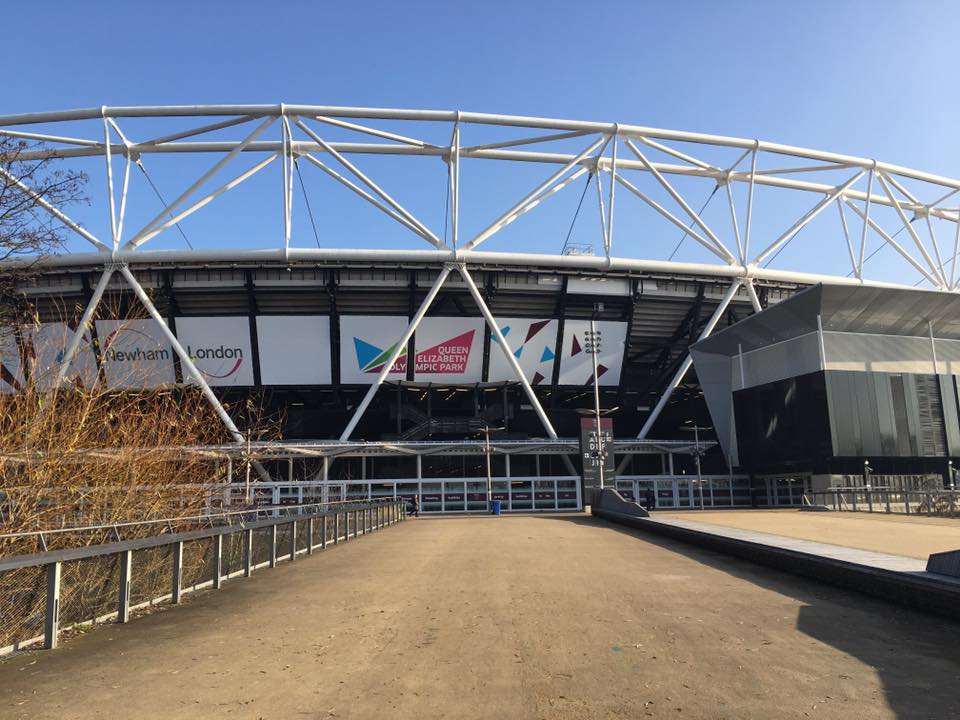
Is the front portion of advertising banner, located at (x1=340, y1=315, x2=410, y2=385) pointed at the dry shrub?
yes

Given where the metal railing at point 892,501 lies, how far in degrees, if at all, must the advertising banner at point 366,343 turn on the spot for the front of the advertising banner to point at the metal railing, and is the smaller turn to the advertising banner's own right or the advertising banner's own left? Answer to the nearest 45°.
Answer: approximately 45° to the advertising banner's own left

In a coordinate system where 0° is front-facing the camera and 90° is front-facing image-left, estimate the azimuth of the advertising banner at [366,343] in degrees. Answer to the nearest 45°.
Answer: approximately 0°

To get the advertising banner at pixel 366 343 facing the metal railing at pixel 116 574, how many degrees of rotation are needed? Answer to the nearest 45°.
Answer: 0° — it already faces it

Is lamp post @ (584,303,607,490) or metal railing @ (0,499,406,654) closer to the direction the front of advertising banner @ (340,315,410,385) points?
the metal railing

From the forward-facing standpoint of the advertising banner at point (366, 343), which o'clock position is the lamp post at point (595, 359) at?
The lamp post is roughly at 10 o'clock from the advertising banner.

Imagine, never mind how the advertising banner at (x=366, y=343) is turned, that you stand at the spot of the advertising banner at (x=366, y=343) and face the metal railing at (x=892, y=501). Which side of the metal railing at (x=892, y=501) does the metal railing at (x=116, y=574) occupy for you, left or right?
right
